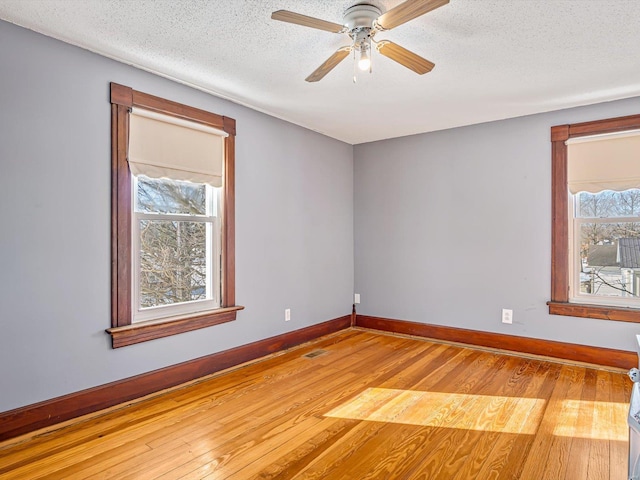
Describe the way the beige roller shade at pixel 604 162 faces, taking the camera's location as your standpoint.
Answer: facing the viewer and to the left of the viewer

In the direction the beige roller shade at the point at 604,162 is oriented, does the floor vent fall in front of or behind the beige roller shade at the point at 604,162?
in front

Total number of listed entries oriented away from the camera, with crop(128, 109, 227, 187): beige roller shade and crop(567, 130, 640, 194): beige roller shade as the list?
0

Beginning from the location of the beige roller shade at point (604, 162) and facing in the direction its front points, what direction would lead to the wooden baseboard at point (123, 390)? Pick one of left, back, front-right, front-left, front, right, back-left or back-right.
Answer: front

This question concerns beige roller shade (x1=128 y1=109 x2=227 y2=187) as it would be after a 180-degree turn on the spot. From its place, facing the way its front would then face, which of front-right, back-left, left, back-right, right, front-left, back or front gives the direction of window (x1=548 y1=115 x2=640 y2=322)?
back-right

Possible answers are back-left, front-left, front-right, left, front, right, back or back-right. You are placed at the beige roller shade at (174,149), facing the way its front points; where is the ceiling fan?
front

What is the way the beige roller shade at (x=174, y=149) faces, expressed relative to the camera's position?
facing the viewer and to the right of the viewer
